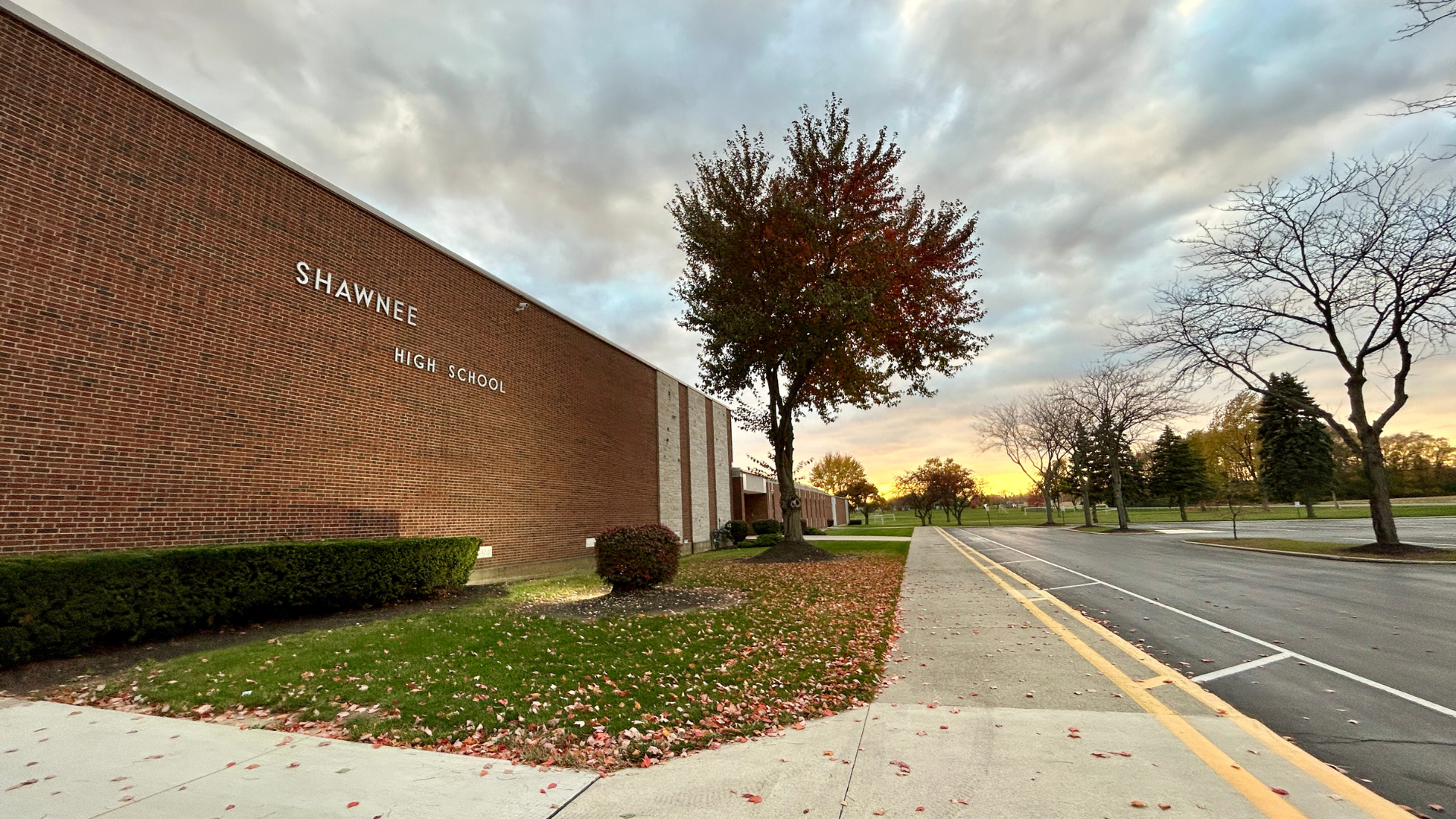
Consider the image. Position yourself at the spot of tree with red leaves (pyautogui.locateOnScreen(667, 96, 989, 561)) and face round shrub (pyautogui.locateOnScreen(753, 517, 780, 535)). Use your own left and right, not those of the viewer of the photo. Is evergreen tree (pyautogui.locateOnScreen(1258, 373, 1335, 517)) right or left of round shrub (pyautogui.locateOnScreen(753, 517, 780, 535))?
right

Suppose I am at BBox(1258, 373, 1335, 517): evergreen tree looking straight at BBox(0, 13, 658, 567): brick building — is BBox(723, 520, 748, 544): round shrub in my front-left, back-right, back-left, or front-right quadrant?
front-right

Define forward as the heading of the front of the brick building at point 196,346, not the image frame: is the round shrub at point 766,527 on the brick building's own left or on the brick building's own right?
on the brick building's own left

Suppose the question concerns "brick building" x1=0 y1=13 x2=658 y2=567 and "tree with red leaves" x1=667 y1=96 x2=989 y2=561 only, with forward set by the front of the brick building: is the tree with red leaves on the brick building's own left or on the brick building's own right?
on the brick building's own left

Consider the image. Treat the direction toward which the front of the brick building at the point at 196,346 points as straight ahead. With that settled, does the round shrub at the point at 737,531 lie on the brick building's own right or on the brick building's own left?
on the brick building's own left

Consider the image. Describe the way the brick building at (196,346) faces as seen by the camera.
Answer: facing the viewer and to the right of the viewer

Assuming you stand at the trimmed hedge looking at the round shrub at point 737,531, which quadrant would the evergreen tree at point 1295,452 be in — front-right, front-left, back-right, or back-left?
front-right

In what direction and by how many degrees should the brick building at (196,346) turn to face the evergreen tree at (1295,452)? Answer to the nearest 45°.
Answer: approximately 45° to its left
